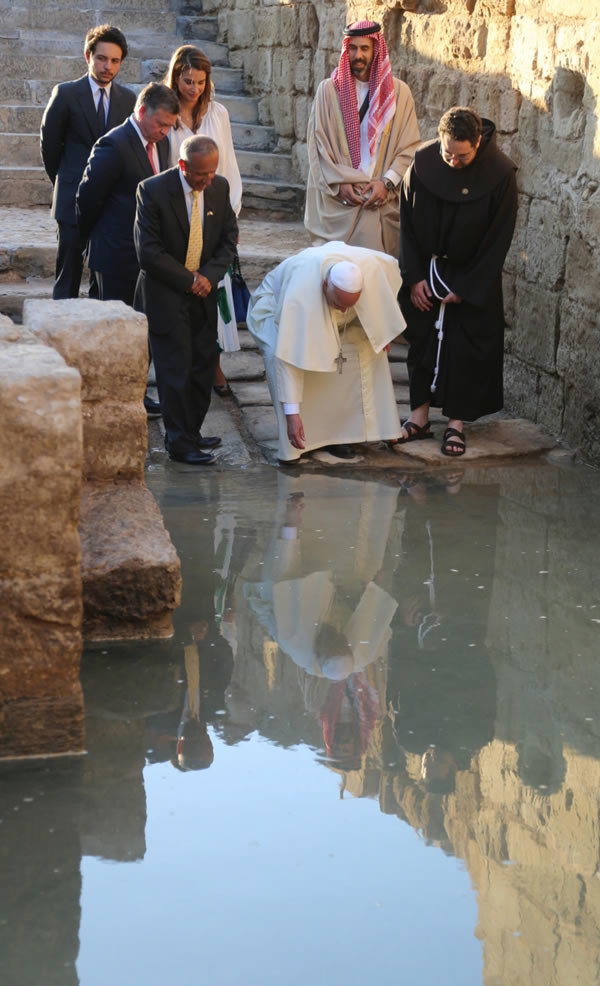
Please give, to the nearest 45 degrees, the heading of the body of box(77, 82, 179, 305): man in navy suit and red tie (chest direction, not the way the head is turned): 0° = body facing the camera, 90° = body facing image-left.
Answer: approximately 315°

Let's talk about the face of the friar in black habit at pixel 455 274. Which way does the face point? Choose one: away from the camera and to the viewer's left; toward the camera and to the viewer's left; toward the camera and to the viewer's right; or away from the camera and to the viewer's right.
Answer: toward the camera and to the viewer's left

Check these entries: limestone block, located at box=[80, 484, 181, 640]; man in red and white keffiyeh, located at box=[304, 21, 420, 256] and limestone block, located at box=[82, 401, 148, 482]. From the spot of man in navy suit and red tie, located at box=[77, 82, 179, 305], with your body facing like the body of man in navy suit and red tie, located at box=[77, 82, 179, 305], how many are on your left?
1

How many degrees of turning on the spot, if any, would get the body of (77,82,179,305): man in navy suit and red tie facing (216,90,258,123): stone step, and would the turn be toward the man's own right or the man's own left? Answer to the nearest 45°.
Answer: approximately 135° to the man's own left

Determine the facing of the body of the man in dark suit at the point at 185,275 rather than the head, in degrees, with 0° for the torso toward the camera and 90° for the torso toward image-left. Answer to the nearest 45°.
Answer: approximately 315°

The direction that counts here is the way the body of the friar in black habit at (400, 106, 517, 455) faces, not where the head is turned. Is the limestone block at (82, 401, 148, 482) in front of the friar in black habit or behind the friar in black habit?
in front

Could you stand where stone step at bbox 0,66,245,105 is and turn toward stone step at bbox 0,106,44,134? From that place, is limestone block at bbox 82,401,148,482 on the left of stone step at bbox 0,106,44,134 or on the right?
left

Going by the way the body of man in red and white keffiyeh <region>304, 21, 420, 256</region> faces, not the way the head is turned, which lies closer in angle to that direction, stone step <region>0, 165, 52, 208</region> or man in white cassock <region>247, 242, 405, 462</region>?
the man in white cassock

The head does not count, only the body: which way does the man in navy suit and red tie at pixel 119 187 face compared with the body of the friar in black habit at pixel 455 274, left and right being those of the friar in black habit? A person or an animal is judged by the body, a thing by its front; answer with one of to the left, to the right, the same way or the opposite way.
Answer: to the left

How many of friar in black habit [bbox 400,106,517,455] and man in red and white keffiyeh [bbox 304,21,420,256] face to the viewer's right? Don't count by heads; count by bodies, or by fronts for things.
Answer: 0

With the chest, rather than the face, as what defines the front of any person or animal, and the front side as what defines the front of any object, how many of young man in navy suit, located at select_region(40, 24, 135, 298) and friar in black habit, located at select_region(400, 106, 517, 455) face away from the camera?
0

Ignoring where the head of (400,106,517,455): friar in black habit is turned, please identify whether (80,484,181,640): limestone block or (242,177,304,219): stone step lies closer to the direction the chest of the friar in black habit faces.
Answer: the limestone block
